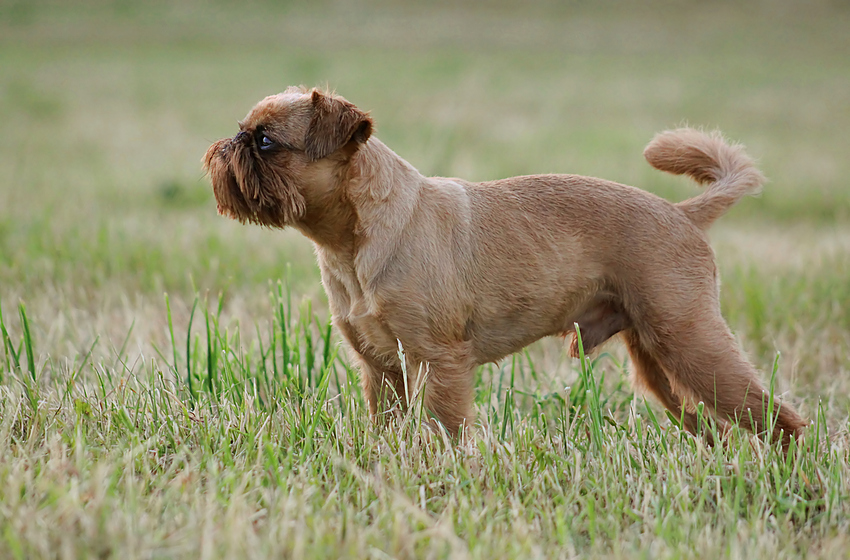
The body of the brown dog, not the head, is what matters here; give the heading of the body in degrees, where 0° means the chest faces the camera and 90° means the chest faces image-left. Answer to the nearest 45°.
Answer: approximately 90°
